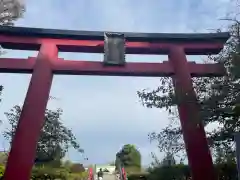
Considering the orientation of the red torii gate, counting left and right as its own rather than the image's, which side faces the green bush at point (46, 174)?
back

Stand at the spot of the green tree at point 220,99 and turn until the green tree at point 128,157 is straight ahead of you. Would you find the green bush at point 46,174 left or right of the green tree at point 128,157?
left

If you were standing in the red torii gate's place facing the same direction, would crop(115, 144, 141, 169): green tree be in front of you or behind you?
behind

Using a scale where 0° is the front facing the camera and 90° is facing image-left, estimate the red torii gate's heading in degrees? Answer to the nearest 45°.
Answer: approximately 0°

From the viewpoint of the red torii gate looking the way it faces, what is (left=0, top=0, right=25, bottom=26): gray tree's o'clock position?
The gray tree is roughly at 3 o'clock from the red torii gate.

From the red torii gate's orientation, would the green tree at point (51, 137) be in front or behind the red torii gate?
behind
